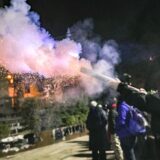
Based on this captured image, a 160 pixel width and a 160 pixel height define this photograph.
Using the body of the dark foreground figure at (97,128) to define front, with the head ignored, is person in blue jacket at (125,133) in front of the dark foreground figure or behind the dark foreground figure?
behind

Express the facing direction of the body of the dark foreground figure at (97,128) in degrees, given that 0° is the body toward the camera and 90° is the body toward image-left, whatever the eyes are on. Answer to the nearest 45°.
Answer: approximately 135°
